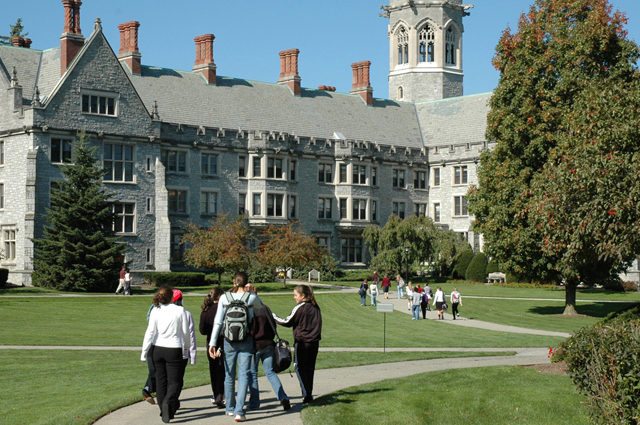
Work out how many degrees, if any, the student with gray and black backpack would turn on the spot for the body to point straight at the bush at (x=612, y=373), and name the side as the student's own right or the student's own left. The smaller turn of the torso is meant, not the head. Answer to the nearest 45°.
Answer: approximately 135° to the student's own right

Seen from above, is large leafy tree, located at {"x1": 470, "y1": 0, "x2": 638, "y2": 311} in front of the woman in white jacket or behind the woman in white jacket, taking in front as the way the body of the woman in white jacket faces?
in front

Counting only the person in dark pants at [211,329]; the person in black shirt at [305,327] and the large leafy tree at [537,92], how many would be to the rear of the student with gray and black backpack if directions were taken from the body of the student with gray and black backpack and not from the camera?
0

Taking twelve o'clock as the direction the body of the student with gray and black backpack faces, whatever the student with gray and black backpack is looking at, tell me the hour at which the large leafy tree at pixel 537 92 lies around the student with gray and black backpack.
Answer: The large leafy tree is roughly at 1 o'clock from the student with gray and black backpack.

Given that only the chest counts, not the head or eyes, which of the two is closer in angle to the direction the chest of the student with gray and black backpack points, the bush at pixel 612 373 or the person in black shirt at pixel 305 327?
the person in black shirt

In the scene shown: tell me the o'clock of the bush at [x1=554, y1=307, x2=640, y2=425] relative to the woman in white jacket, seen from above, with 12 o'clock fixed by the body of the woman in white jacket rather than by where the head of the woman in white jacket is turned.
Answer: The bush is roughly at 4 o'clock from the woman in white jacket.

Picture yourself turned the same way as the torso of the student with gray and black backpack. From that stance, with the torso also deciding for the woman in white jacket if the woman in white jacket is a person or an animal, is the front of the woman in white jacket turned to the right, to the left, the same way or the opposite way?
the same way

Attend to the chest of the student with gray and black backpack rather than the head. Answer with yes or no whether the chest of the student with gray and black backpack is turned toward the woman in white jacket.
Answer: no

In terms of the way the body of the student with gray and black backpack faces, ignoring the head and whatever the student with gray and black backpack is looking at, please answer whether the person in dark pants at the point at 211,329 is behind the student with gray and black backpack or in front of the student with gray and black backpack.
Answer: in front

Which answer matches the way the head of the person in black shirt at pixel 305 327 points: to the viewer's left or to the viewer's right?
to the viewer's left

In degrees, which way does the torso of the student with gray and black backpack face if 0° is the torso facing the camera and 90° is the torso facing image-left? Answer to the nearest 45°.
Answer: approximately 180°

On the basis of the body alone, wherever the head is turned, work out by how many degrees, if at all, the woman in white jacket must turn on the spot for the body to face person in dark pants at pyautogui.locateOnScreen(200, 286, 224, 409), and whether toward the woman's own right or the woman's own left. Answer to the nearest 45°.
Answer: approximately 45° to the woman's own right

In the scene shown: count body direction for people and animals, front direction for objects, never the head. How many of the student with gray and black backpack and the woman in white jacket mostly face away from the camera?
2

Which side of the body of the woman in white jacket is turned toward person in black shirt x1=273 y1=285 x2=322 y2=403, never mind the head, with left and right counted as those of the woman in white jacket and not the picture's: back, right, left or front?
right

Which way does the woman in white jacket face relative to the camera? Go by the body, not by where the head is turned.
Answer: away from the camera
